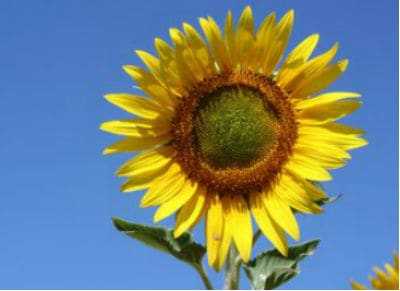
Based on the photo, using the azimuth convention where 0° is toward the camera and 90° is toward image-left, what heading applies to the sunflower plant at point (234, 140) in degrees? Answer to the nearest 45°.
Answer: approximately 0°
